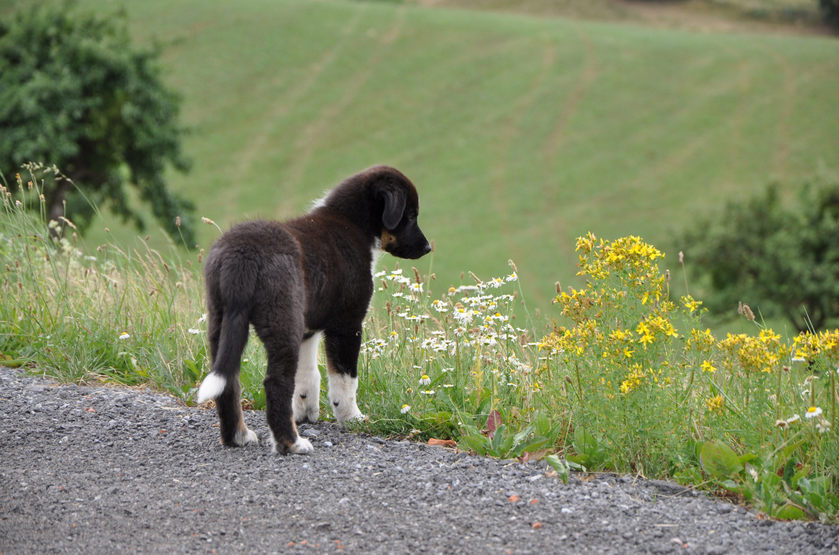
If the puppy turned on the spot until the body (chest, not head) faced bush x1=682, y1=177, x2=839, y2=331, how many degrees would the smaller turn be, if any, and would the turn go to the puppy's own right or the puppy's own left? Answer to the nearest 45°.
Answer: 0° — it already faces it

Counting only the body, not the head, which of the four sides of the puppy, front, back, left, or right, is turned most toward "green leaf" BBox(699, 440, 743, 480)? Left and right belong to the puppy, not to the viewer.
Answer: right

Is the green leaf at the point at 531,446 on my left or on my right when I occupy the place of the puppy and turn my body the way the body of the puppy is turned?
on my right

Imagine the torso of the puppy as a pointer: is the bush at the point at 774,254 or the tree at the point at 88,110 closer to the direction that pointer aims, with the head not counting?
the bush

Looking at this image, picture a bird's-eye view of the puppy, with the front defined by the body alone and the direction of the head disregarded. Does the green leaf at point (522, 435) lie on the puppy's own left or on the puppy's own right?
on the puppy's own right

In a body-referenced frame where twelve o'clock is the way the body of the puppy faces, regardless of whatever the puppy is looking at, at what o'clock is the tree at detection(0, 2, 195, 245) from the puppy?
The tree is roughly at 10 o'clock from the puppy.

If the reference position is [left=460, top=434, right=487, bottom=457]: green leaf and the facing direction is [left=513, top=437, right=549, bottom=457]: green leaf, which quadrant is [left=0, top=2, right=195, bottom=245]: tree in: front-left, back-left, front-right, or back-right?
back-left

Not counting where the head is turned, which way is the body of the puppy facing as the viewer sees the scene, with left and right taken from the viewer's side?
facing away from the viewer and to the right of the viewer

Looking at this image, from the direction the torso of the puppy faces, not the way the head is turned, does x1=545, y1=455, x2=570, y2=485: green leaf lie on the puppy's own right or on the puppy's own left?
on the puppy's own right

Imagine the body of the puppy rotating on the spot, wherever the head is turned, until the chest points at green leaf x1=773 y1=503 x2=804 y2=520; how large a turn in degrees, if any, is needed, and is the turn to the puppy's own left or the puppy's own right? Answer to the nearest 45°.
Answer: approximately 90° to the puppy's own right
